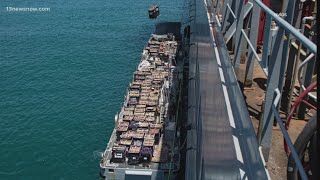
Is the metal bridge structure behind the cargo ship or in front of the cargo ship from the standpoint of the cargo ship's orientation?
behind

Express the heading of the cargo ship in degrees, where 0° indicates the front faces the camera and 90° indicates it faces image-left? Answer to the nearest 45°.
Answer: approximately 180°
